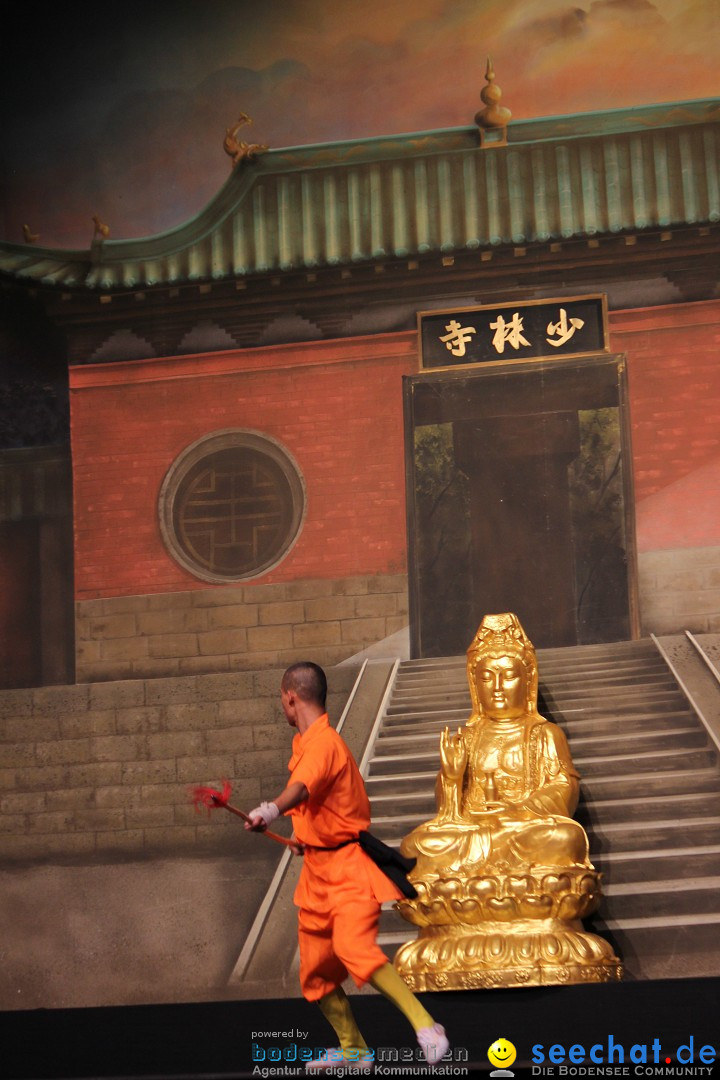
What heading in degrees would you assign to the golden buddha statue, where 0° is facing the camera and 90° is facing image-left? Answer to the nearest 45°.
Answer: approximately 0°

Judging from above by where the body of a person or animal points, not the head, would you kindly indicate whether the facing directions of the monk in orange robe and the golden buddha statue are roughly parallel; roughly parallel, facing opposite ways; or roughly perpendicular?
roughly perpendicular

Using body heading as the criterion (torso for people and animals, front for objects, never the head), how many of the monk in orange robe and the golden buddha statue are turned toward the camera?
1

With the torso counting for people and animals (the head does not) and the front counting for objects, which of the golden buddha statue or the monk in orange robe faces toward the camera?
the golden buddha statue

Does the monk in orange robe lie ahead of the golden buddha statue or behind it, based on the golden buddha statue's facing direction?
ahead
